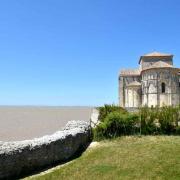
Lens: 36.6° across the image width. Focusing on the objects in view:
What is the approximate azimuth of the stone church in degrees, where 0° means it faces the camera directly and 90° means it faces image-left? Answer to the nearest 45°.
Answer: approximately 180°

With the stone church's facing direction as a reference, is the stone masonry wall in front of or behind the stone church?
behind

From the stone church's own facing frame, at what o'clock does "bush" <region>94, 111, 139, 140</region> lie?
The bush is roughly at 6 o'clock from the stone church.

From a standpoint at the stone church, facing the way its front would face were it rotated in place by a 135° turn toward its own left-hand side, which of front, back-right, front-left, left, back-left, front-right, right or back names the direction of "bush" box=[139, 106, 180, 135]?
front-left

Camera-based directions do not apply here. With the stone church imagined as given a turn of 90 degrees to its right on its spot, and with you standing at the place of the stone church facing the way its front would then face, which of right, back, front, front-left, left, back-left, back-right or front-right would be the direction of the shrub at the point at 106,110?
right
